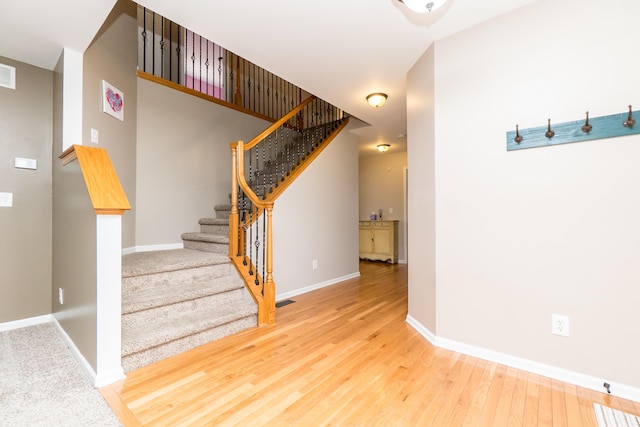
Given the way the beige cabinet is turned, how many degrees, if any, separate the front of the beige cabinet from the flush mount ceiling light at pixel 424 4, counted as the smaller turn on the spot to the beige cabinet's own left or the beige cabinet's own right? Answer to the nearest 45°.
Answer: approximately 45° to the beige cabinet's own left

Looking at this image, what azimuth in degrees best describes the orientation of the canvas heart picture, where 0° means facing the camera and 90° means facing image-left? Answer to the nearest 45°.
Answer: approximately 315°

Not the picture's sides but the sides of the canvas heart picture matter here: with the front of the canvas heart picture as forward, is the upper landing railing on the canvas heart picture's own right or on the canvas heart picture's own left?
on the canvas heart picture's own left

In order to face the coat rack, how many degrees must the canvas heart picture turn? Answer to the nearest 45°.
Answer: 0° — it already faces it

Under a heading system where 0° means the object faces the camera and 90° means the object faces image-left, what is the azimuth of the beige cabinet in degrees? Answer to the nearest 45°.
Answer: approximately 45°

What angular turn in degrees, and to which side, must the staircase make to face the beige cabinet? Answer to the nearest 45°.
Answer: approximately 90° to its left

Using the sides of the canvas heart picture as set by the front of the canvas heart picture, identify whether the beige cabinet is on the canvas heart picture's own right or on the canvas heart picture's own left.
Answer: on the canvas heart picture's own left
